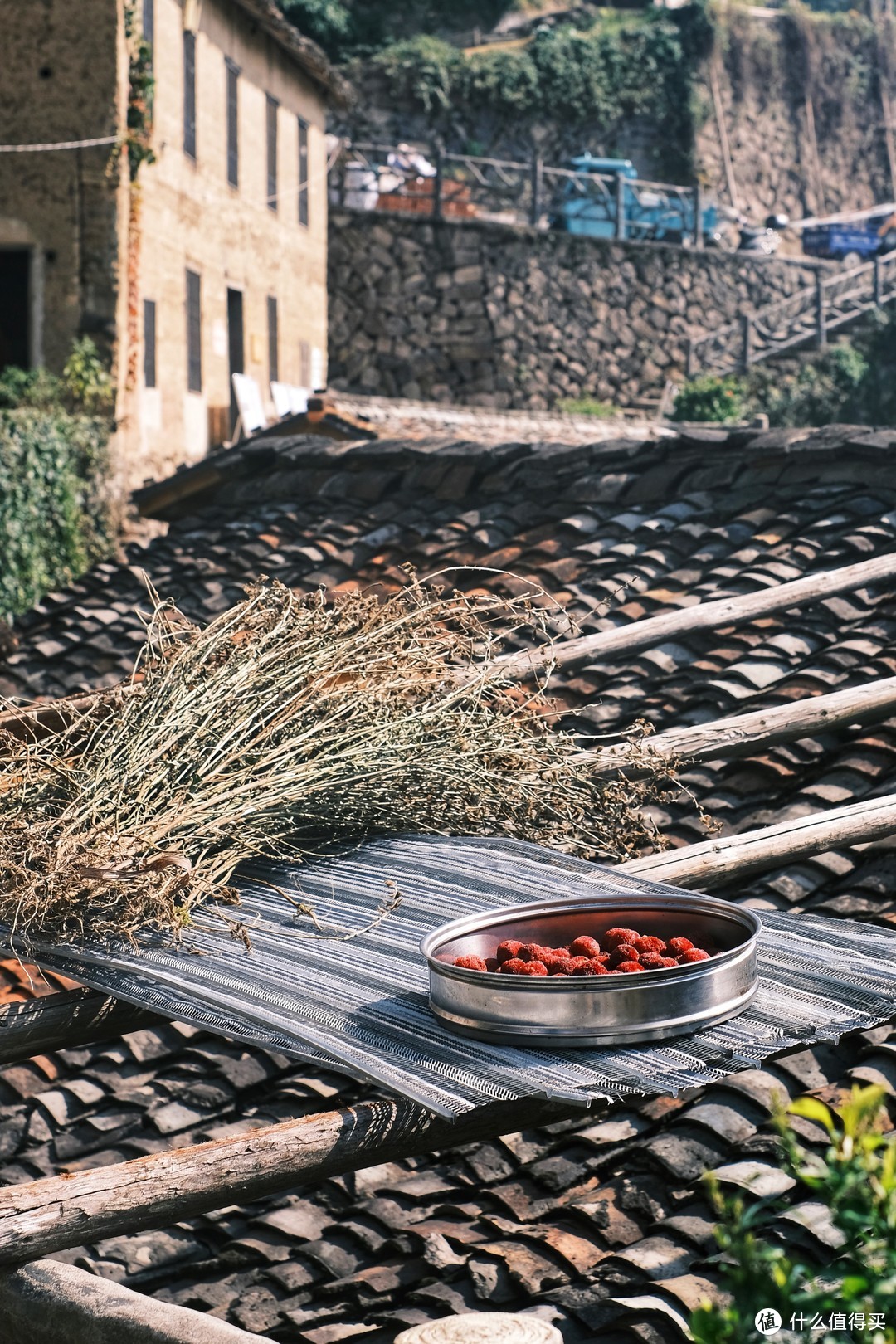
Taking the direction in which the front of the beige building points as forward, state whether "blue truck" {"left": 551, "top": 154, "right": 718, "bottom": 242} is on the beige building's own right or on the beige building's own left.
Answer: on the beige building's own left

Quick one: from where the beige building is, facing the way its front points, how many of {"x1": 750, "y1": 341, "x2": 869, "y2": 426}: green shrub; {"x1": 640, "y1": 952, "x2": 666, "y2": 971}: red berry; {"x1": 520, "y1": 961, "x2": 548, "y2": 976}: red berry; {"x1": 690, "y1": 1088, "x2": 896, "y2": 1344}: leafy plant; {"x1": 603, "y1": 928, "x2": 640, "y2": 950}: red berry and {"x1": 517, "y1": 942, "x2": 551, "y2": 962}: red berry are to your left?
1

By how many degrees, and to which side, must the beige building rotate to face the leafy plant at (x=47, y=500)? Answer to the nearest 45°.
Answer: approximately 45° to its right

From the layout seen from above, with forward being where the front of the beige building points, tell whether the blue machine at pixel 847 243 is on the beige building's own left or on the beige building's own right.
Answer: on the beige building's own left

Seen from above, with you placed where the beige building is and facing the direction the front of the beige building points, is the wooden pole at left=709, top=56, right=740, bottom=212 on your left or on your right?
on your left

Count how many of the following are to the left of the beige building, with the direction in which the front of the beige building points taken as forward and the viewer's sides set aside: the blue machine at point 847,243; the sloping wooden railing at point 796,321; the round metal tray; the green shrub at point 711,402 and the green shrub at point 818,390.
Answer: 4

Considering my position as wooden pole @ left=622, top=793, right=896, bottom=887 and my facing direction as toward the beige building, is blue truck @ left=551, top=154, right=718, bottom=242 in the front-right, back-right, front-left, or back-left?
front-right

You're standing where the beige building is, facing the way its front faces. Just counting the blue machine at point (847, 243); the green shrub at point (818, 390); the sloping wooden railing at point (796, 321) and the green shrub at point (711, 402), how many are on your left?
4

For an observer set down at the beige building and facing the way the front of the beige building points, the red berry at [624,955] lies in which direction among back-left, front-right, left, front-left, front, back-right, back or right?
front-right

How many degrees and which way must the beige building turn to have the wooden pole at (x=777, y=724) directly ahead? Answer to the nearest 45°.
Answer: approximately 45° to its right

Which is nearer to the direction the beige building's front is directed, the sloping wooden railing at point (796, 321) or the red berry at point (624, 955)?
the red berry

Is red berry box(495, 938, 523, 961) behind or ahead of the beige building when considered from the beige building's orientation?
ahead

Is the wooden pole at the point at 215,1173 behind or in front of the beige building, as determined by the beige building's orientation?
in front

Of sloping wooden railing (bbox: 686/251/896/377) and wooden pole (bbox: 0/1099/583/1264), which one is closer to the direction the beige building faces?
the wooden pole

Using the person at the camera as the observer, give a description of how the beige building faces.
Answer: facing the viewer and to the right of the viewer
